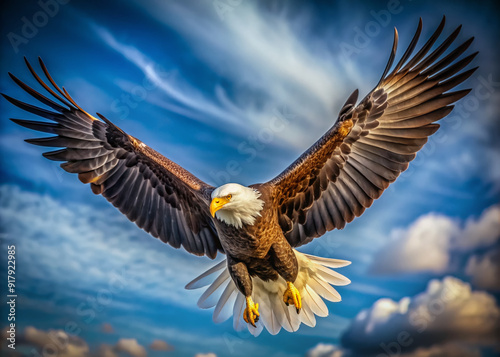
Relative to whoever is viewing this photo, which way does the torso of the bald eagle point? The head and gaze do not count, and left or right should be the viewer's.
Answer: facing the viewer and to the left of the viewer
